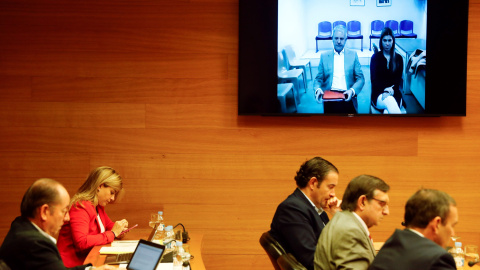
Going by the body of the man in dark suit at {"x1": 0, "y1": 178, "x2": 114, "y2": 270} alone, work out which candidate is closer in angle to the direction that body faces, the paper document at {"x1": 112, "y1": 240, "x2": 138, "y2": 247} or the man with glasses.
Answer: the man with glasses

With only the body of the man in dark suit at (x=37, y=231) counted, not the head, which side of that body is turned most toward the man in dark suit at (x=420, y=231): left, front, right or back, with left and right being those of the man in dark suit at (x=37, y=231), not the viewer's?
front

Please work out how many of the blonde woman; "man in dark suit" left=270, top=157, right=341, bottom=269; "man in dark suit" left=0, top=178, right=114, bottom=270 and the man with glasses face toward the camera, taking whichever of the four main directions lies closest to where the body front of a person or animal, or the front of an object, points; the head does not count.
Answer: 0

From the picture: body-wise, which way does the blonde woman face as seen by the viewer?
to the viewer's right

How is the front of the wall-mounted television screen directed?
toward the camera

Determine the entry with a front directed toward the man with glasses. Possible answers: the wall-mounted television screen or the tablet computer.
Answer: the wall-mounted television screen

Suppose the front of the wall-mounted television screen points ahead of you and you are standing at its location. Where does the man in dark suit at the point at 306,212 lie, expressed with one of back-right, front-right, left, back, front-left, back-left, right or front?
front

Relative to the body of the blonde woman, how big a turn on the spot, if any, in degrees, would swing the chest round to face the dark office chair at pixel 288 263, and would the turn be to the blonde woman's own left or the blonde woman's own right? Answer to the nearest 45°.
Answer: approximately 45° to the blonde woman's own right

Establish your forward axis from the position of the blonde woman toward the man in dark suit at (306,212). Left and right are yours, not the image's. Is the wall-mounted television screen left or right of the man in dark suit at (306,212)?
left

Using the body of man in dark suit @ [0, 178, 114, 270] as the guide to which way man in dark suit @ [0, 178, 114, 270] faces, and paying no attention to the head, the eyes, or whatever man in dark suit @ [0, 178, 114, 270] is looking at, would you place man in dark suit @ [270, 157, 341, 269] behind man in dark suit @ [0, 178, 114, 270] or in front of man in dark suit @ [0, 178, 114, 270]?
in front

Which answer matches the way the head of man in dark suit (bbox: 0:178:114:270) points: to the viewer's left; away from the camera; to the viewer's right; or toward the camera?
to the viewer's right

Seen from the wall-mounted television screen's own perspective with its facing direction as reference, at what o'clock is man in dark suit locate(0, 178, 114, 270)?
The man in dark suit is roughly at 1 o'clock from the wall-mounted television screen.

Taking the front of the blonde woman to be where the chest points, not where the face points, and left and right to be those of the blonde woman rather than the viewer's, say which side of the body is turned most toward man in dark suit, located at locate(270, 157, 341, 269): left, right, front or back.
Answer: front
